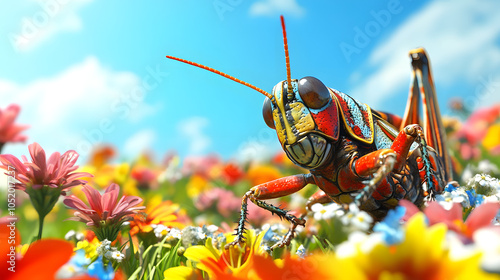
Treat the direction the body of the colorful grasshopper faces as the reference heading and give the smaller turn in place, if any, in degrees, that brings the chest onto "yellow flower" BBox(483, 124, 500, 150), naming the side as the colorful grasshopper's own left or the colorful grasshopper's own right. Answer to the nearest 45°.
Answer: approximately 180°

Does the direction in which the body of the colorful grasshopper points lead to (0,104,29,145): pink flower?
no

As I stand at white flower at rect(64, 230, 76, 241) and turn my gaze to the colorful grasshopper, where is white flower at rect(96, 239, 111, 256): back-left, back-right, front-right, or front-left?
front-right

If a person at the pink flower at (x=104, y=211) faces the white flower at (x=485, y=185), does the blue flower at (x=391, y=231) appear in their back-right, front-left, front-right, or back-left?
front-right

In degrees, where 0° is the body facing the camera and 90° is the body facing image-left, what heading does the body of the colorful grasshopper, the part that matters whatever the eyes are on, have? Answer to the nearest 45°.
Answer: approximately 45°
